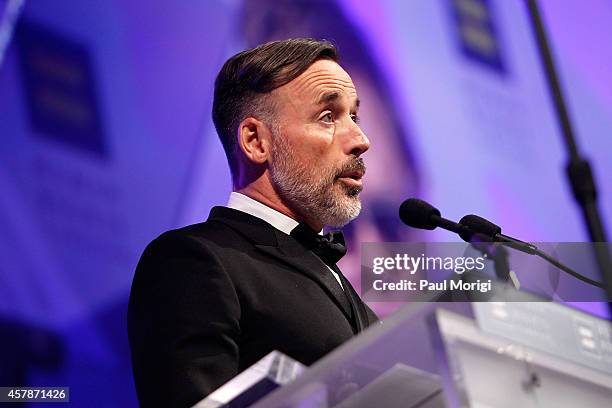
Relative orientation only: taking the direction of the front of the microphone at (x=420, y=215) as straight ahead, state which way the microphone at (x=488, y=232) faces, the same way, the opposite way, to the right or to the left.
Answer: the same way

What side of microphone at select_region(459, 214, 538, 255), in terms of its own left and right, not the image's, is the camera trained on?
left

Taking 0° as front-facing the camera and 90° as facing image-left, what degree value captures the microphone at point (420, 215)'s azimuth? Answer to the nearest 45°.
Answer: approximately 90°
